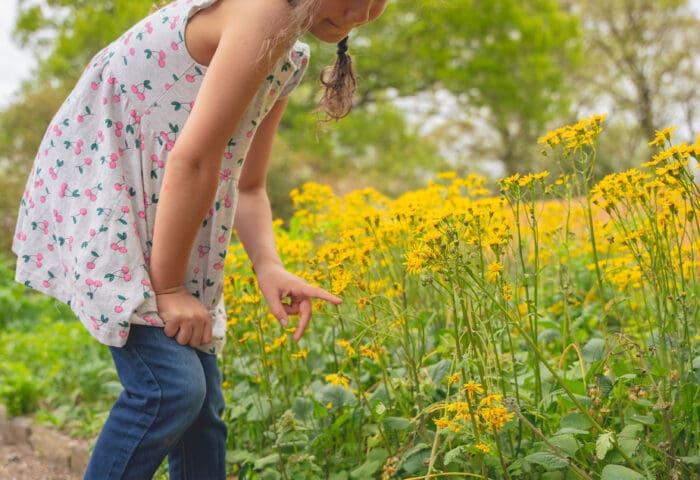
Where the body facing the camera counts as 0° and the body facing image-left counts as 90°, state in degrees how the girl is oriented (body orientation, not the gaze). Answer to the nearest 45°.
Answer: approximately 270°

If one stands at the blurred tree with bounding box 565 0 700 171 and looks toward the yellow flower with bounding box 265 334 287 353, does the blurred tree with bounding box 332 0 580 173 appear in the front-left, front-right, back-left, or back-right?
front-right

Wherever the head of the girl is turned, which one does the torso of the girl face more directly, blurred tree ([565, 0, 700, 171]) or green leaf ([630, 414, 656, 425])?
the green leaf

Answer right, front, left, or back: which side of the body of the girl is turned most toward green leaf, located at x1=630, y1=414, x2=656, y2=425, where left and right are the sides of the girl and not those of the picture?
front

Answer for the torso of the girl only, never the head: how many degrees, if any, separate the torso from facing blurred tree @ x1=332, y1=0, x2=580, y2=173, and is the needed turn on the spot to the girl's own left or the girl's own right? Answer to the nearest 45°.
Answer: approximately 45° to the girl's own left

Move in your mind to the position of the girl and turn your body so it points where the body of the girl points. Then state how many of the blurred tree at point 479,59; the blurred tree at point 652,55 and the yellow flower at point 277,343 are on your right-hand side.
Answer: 0

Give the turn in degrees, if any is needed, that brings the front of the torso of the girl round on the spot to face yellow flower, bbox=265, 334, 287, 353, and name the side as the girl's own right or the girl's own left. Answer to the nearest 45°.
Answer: approximately 45° to the girl's own left

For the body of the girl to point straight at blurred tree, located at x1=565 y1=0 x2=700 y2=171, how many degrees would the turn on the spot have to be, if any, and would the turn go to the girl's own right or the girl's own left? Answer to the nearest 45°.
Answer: approximately 45° to the girl's own left
